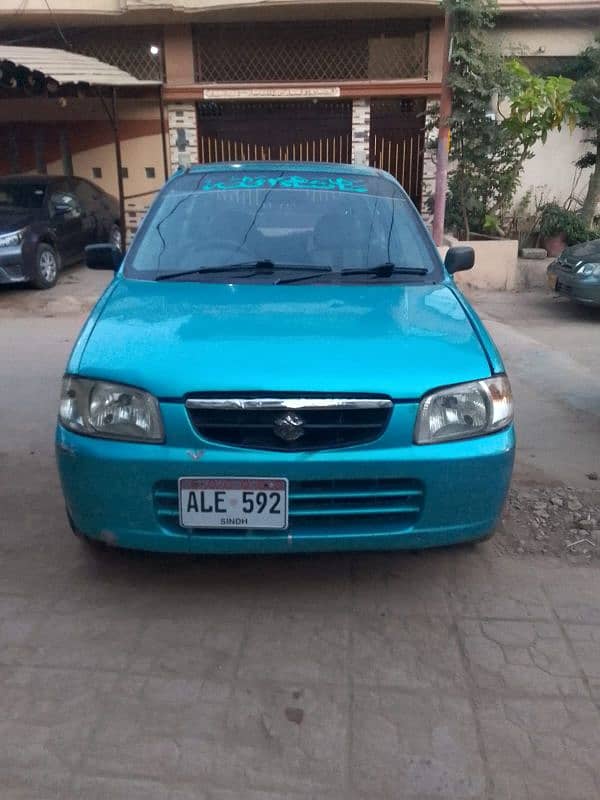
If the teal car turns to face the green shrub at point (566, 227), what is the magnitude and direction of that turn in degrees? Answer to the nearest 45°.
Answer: approximately 135° to its left

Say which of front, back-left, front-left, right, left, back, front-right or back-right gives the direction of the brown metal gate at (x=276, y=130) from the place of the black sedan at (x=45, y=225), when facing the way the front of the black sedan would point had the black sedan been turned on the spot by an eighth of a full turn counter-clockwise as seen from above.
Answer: back-left

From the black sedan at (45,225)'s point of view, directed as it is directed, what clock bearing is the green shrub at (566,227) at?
The green shrub is roughly at 8 o'clock from the black sedan.

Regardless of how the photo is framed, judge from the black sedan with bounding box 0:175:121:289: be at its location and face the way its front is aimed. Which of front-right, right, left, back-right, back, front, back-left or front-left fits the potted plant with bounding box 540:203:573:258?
back-left

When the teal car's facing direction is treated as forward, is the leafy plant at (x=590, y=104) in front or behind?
behind

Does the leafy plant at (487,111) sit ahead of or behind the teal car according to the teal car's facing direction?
behind

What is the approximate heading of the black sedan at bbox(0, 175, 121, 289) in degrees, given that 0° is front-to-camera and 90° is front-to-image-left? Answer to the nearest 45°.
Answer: approximately 45°

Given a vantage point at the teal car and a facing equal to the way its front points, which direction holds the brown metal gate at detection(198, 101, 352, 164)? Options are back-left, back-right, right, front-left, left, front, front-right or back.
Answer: back
